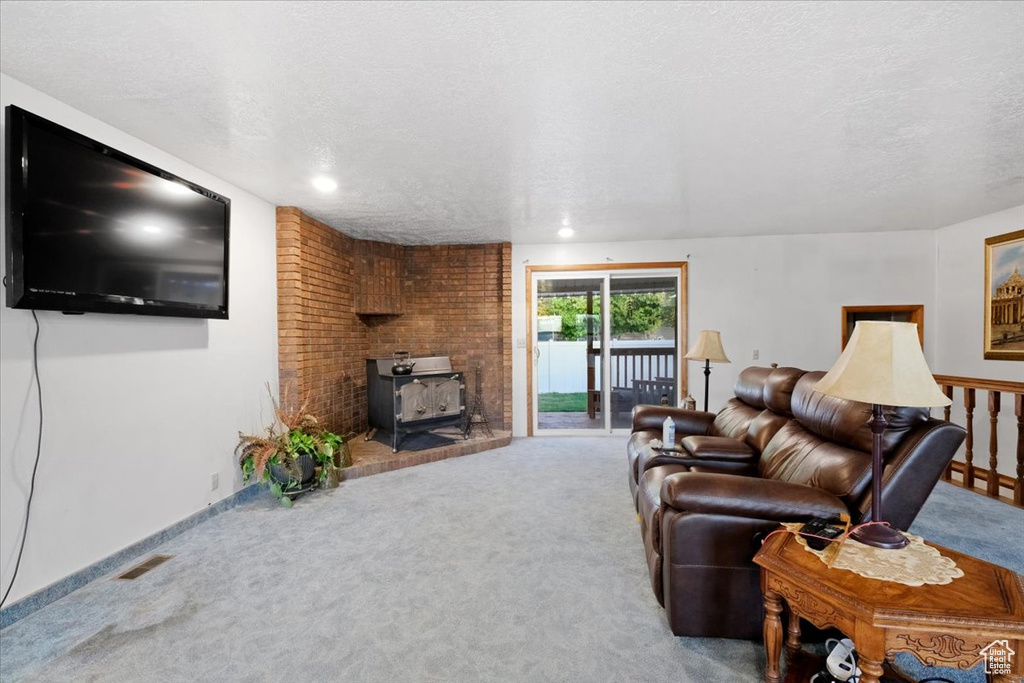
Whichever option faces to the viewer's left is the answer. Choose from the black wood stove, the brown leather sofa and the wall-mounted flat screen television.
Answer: the brown leather sofa

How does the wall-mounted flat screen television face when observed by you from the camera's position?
facing the viewer and to the right of the viewer

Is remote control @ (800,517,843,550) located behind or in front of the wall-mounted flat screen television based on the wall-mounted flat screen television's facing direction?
in front

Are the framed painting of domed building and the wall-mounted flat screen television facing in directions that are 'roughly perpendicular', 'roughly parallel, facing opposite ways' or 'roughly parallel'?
roughly parallel, facing opposite ways

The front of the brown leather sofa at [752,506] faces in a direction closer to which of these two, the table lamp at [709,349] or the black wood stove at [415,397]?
the black wood stove

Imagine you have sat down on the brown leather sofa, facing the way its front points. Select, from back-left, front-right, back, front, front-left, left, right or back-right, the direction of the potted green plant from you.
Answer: front

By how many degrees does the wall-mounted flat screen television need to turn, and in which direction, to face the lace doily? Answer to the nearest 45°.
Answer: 0° — it already faces it

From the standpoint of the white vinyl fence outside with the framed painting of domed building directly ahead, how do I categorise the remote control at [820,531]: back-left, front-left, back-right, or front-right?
front-right

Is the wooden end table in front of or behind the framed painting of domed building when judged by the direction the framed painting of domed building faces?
in front

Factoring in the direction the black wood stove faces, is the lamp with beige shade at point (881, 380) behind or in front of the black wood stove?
in front

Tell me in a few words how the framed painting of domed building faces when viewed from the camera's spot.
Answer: facing the viewer and to the left of the viewer

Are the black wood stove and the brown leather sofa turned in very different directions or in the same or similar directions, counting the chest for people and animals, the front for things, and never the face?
very different directions

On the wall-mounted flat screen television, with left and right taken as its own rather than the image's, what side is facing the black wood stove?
left

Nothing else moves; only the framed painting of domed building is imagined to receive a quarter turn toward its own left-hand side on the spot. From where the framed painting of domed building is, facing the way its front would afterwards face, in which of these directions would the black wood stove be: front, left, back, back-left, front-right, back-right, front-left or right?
right

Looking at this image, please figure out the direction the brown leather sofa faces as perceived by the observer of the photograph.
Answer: facing to the left of the viewer
